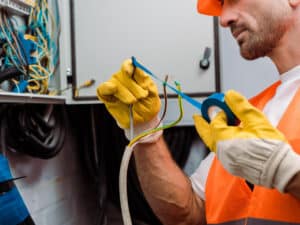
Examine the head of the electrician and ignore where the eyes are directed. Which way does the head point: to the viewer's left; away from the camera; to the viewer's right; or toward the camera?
to the viewer's left

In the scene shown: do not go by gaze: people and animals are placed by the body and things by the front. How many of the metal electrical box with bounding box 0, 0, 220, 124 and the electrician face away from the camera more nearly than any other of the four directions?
0

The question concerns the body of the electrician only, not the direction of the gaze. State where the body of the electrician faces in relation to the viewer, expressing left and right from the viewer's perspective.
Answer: facing the viewer and to the left of the viewer

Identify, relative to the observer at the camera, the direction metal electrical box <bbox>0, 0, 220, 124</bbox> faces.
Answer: facing the viewer

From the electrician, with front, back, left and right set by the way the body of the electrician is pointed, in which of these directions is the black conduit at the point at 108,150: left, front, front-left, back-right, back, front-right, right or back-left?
right
